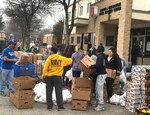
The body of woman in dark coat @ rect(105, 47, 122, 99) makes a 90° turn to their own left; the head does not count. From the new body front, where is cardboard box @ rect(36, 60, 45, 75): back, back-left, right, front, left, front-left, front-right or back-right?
back

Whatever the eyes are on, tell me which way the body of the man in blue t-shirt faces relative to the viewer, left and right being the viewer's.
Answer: facing the viewer and to the right of the viewer

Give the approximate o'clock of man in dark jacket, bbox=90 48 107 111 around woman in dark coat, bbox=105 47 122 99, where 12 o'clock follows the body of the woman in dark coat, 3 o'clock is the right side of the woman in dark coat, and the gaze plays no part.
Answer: The man in dark jacket is roughly at 11 o'clock from the woman in dark coat.

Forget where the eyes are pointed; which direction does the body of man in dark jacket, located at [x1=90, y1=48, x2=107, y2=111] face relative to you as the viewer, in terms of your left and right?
facing to the left of the viewer

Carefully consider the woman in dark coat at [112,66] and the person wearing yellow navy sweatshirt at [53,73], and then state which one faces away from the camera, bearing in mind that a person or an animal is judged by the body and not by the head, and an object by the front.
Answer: the person wearing yellow navy sweatshirt

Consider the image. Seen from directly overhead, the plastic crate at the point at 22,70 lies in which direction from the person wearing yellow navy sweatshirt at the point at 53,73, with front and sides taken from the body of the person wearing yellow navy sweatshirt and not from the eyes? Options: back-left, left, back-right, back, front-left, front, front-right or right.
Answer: front-left

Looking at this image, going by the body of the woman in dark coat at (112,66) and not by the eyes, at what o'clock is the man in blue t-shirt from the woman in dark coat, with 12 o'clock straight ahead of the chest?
The man in blue t-shirt is roughly at 1 o'clock from the woman in dark coat.

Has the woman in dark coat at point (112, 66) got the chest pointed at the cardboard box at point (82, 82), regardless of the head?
yes

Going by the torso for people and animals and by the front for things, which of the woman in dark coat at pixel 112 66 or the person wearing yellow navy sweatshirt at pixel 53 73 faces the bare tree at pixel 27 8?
the person wearing yellow navy sweatshirt

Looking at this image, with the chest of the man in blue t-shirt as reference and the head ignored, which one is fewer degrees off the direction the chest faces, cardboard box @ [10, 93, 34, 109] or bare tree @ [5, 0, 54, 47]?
the cardboard box

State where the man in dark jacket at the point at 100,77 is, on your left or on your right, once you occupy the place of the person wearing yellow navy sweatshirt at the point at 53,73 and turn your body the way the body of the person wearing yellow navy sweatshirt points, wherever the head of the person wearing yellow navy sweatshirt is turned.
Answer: on your right

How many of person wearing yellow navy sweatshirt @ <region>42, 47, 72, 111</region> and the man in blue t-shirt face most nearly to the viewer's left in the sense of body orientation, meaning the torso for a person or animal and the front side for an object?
0

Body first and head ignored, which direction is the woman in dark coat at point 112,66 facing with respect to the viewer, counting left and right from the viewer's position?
facing the viewer and to the left of the viewer

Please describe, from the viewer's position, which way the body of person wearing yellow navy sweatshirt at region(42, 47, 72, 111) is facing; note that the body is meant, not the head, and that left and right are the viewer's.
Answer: facing away from the viewer

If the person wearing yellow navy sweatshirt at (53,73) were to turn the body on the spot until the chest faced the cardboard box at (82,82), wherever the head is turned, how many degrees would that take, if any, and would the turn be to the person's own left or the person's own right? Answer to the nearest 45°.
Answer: approximately 45° to the person's own right

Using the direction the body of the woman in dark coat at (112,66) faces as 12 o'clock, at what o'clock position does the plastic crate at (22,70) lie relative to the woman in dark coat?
The plastic crate is roughly at 1 o'clock from the woman in dark coat.
